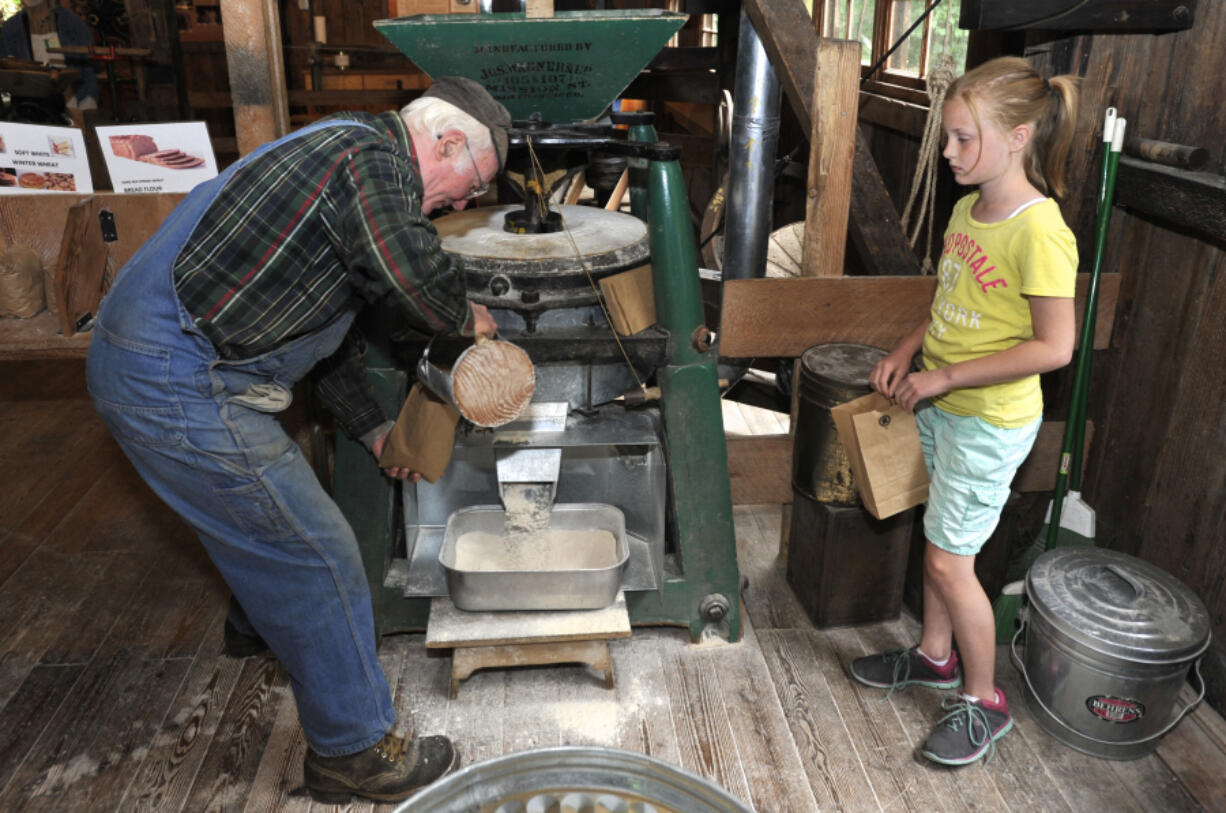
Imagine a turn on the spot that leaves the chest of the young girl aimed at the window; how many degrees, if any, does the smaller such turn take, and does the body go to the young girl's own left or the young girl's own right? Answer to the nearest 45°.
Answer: approximately 135° to the young girl's own right

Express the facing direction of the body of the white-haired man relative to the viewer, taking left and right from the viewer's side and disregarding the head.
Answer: facing to the right of the viewer

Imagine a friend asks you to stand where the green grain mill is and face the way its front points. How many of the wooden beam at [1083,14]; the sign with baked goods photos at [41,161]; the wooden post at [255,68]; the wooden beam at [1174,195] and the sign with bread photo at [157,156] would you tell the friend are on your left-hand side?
2

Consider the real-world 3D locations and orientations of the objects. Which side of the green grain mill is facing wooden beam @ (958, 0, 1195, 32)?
left

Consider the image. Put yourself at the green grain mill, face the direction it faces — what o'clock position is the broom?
The broom is roughly at 9 o'clock from the green grain mill.

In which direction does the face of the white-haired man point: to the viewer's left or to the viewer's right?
to the viewer's right

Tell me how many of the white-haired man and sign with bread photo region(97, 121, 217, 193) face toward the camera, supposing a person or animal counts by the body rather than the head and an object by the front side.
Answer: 1

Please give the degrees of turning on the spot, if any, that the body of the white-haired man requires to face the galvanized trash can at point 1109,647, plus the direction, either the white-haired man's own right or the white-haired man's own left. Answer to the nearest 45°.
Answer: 0° — they already face it

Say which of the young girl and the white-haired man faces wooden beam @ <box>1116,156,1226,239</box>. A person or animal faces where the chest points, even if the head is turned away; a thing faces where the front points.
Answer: the white-haired man

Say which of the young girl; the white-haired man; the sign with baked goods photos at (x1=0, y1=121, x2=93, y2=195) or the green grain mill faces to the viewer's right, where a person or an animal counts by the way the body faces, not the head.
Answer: the white-haired man

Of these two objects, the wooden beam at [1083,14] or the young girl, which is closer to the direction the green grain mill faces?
the young girl

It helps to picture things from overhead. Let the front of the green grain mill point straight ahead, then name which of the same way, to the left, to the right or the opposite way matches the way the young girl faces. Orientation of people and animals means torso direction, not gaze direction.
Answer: to the right

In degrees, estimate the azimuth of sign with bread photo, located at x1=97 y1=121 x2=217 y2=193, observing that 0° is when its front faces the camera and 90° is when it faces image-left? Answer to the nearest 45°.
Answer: approximately 0°

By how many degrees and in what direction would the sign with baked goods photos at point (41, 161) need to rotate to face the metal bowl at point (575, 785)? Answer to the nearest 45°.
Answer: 0° — it already faces it
